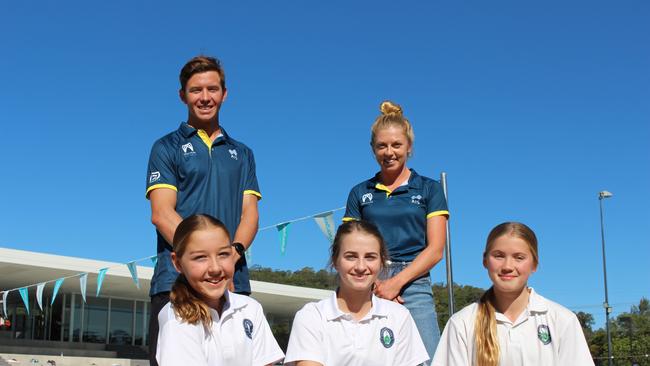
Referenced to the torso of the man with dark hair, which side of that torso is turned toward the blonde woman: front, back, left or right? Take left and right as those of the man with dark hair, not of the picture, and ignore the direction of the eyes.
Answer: left

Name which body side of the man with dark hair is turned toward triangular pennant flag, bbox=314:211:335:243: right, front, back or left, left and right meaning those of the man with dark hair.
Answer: back

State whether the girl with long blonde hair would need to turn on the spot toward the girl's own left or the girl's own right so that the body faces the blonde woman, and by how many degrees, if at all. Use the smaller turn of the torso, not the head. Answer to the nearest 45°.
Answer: approximately 135° to the girl's own right

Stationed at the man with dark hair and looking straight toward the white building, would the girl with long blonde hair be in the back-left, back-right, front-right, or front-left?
back-right

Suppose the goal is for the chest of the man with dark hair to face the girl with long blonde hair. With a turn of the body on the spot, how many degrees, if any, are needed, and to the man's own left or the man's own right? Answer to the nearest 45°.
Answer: approximately 90° to the man's own left

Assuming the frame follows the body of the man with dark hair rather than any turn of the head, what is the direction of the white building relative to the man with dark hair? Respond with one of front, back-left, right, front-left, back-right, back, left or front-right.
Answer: back

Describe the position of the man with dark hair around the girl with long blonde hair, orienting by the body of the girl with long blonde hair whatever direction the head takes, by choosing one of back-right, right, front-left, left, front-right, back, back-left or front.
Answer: right

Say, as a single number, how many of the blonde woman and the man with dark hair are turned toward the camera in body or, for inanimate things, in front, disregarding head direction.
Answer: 2

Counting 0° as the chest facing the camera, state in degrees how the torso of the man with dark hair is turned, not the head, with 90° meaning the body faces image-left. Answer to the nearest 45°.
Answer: approximately 0°

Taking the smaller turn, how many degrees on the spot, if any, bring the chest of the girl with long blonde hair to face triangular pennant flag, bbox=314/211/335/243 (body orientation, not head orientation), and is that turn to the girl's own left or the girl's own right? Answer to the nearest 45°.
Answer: approximately 180°
